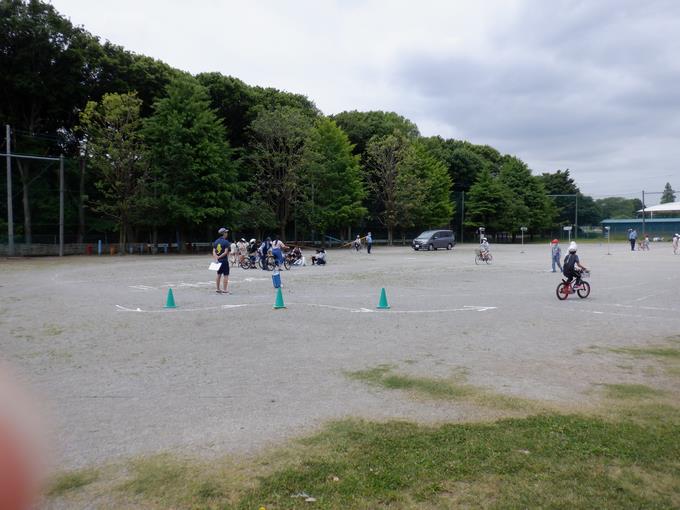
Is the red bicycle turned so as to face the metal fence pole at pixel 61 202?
no

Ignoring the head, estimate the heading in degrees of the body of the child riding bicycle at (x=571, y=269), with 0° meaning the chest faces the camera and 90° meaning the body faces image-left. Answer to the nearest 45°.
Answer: approximately 225°

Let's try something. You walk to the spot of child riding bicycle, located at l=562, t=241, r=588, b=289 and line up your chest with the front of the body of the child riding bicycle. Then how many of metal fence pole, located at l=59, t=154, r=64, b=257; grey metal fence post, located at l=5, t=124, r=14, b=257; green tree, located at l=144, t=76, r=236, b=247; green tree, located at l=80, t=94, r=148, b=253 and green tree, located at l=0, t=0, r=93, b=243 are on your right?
0

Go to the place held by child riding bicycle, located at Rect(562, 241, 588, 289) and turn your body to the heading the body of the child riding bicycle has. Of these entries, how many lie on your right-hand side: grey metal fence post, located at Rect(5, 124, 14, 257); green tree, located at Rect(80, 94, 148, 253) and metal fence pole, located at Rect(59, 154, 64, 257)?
0

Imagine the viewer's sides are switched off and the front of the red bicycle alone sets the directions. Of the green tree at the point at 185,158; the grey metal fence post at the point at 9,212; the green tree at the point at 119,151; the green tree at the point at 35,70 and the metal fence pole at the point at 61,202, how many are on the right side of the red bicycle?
0

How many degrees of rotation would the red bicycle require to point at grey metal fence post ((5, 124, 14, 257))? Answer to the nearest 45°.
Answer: approximately 135° to its left

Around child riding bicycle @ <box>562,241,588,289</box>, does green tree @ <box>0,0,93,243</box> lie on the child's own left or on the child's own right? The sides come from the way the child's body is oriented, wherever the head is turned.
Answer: on the child's own left

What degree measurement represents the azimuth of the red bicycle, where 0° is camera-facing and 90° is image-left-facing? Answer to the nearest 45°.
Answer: approximately 225°

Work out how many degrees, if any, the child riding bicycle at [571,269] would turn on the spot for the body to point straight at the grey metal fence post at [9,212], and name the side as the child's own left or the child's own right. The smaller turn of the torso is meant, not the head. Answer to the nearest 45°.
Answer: approximately 135° to the child's own left

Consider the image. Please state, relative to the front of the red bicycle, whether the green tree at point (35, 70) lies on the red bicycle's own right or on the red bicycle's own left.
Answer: on the red bicycle's own left

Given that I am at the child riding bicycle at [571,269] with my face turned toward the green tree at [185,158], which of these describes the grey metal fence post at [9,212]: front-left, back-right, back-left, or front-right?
front-left

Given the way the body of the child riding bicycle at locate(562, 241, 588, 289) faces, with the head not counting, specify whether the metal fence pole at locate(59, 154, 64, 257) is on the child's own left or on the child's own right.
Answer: on the child's own left
